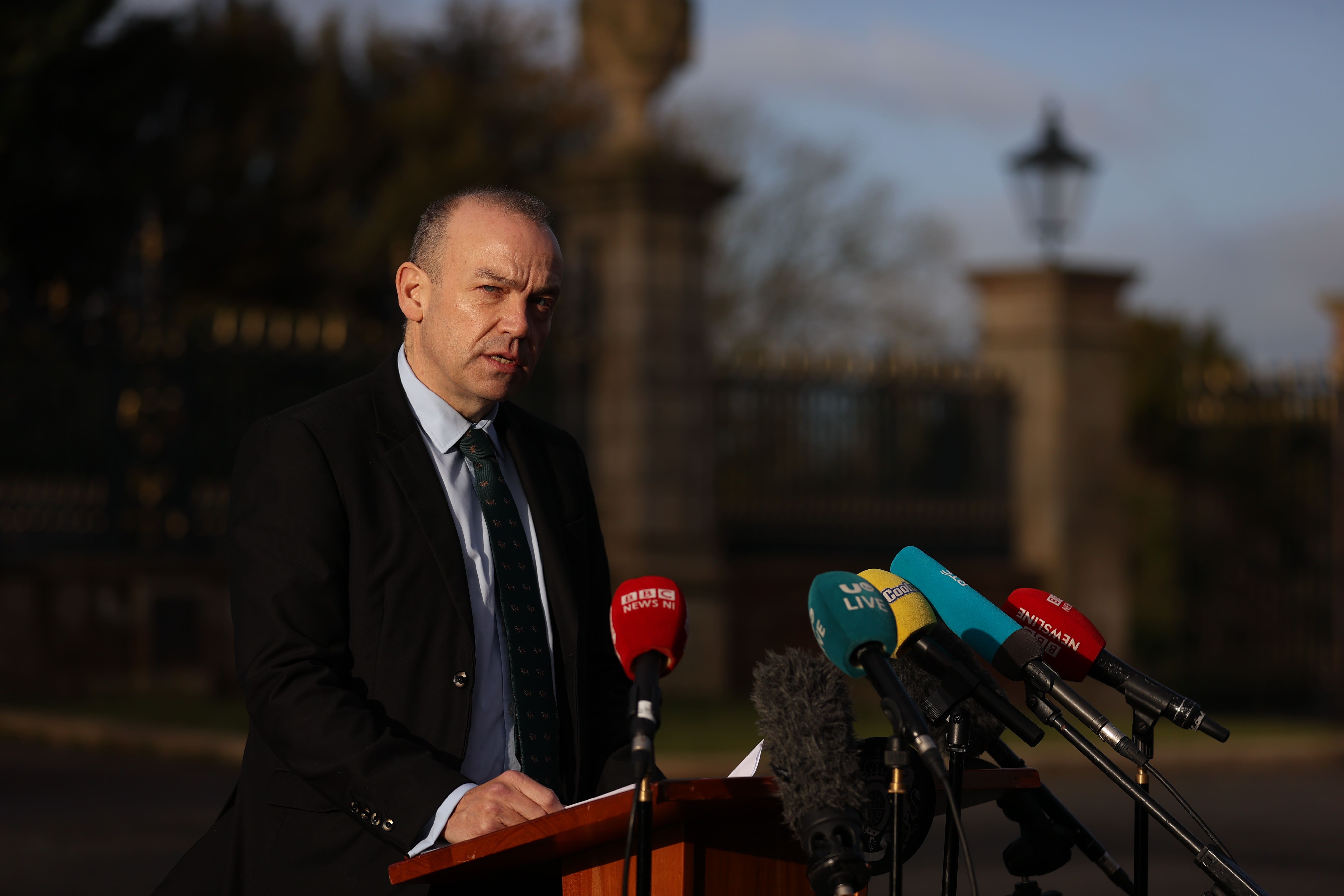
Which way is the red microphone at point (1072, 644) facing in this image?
to the viewer's left

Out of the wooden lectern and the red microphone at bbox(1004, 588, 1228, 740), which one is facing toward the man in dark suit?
the red microphone

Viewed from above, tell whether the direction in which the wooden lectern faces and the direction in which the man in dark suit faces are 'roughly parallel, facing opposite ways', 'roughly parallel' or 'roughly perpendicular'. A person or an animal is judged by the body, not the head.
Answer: roughly parallel

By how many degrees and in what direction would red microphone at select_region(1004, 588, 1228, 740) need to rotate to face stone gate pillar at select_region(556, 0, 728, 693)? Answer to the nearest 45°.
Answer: approximately 90° to its right

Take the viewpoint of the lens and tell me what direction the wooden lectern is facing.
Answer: facing the viewer and to the right of the viewer

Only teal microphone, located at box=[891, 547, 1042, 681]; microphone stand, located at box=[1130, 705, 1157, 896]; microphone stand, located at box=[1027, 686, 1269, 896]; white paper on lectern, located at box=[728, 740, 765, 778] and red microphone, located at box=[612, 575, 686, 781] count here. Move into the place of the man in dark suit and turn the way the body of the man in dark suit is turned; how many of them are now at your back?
0

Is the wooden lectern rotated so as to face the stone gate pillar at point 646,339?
no

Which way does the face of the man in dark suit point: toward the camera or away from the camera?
toward the camera

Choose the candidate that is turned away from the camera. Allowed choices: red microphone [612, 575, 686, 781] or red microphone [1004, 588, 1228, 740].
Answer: red microphone [612, 575, 686, 781]

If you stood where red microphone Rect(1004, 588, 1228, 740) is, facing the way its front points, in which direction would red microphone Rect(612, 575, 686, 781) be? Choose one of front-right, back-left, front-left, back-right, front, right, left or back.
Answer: front-left

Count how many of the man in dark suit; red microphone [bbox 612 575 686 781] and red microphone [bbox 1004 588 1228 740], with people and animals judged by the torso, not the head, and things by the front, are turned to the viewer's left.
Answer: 1

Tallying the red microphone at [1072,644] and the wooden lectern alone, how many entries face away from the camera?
0

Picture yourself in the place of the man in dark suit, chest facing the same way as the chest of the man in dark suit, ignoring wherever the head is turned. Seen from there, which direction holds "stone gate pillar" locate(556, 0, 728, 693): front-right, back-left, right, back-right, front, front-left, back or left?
back-left

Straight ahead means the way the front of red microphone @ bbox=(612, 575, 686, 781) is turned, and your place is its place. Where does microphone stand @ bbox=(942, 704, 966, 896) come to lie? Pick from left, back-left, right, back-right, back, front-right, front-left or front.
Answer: right

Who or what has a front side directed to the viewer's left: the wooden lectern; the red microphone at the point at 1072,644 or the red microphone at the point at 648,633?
the red microphone at the point at 1072,644

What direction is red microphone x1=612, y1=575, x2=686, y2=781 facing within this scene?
away from the camera
